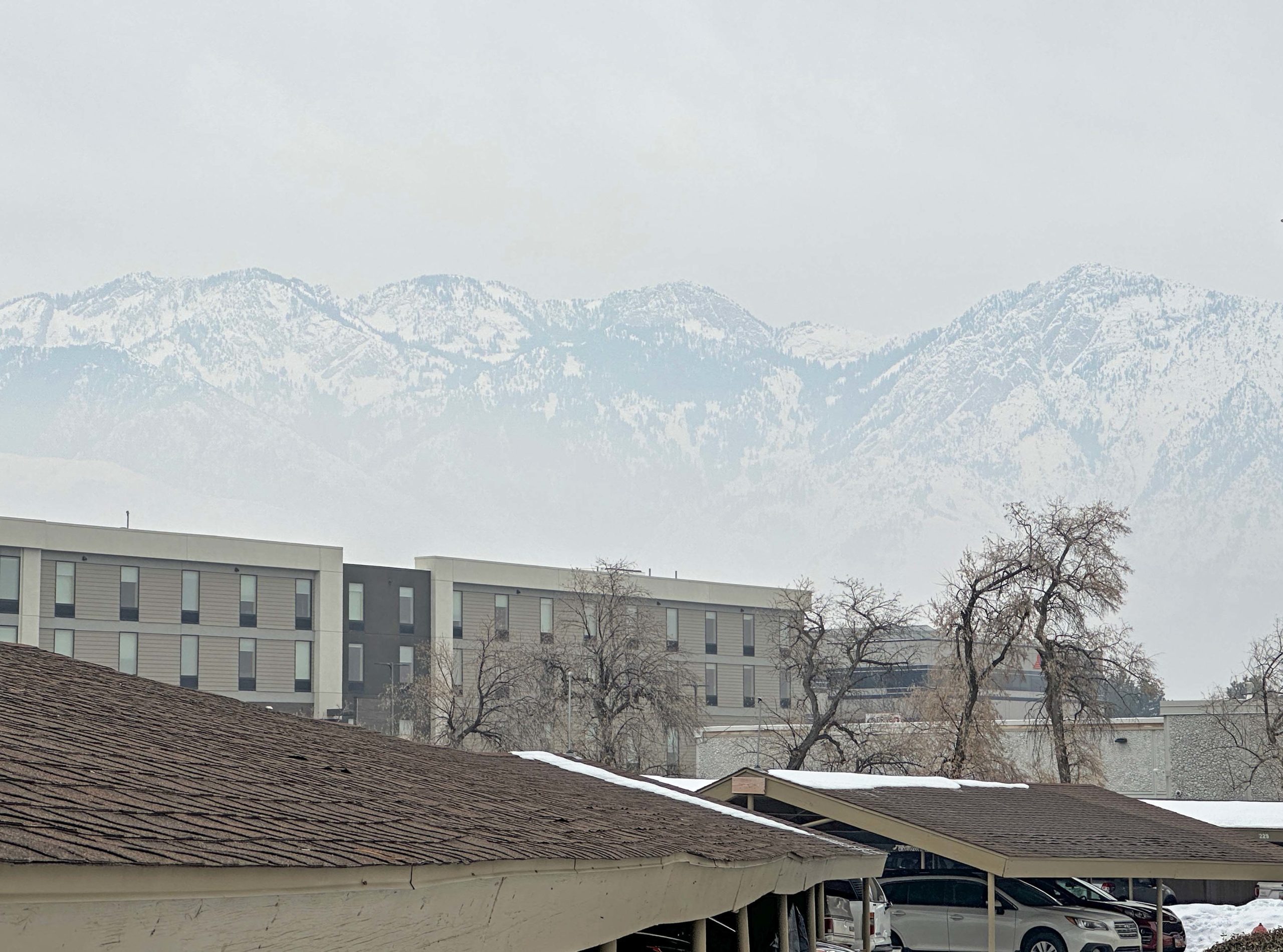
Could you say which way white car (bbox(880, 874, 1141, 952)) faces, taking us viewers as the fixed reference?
facing the viewer and to the right of the viewer
